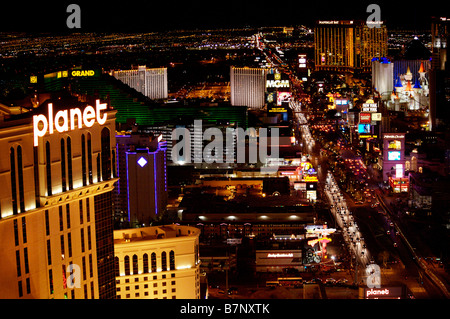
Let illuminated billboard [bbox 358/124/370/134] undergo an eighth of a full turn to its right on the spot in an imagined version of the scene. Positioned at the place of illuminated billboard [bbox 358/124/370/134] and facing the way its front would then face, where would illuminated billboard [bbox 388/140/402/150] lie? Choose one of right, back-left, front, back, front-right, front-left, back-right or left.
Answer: front-left

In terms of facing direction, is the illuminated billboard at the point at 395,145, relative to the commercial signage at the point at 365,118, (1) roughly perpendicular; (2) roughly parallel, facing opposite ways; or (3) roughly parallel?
roughly parallel

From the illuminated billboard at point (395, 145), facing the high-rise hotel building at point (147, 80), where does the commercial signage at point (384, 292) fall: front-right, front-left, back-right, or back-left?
back-left

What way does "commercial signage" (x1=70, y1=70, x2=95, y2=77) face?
toward the camera

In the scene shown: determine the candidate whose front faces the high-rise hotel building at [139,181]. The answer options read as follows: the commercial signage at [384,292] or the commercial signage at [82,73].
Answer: the commercial signage at [82,73]

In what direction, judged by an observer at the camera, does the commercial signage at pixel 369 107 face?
facing the viewer

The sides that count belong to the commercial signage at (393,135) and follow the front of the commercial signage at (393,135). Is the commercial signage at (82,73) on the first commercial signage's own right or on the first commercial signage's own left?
on the first commercial signage's own right

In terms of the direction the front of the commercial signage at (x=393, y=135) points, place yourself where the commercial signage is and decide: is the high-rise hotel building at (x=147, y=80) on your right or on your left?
on your right

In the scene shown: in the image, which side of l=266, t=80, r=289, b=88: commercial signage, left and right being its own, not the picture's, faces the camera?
front

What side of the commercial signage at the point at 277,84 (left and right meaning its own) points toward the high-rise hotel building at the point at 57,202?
front

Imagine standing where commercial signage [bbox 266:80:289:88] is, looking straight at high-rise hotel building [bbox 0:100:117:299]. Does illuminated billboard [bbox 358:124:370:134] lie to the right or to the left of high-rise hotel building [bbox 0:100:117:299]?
left
